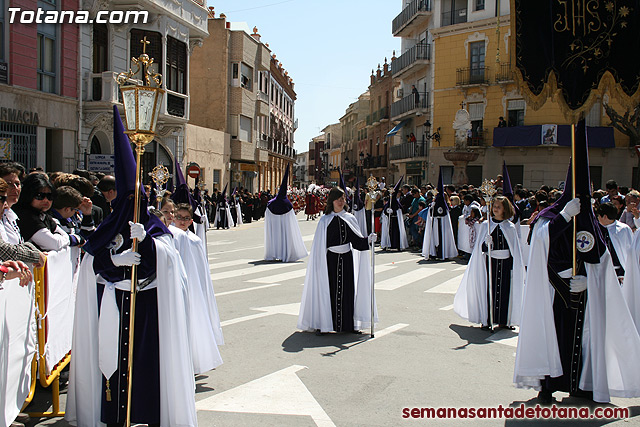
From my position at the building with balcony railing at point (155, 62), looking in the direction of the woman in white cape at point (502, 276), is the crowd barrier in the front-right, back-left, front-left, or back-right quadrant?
front-right

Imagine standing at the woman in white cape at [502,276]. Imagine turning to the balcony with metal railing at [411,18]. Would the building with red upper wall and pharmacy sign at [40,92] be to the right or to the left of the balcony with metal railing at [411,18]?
left

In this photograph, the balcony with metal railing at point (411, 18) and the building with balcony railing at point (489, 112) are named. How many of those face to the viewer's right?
0

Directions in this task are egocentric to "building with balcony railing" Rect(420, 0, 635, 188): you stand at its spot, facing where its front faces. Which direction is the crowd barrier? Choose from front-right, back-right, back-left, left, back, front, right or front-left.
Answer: front-left

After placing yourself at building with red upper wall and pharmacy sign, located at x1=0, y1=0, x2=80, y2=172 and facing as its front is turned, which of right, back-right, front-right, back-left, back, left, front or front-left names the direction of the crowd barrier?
front-right

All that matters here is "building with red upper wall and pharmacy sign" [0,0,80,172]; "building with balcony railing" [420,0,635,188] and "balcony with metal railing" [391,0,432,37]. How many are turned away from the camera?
0

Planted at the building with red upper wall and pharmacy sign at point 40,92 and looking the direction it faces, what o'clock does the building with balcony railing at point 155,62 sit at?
the building with balcony railing at point 155,62 is roughly at 9 o'clock from the building with red upper wall and pharmacy sign at point 40,92.

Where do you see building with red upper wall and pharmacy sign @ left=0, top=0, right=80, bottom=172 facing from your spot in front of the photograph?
facing the viewer and to the right of the viewer

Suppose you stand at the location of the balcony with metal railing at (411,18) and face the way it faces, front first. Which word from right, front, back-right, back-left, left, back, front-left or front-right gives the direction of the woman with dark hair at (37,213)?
front-left

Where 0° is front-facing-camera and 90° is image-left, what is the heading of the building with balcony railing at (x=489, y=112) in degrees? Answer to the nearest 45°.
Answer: approximately 45°

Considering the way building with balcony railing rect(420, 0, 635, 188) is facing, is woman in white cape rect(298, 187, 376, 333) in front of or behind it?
in front

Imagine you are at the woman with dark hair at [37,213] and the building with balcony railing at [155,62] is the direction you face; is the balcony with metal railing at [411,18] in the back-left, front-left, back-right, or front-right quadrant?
front-right

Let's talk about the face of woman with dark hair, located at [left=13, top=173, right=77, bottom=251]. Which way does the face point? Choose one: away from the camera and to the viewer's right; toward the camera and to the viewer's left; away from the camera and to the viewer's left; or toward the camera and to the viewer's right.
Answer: toward the camera and to the viewer's right

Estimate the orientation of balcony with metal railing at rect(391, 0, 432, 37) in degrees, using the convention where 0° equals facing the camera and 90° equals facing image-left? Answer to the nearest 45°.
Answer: approximately 45°

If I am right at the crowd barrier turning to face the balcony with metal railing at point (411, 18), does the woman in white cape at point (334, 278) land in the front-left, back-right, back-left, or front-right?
front-right

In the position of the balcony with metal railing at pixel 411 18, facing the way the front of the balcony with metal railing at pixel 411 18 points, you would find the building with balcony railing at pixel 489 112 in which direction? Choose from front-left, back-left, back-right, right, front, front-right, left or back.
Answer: left
